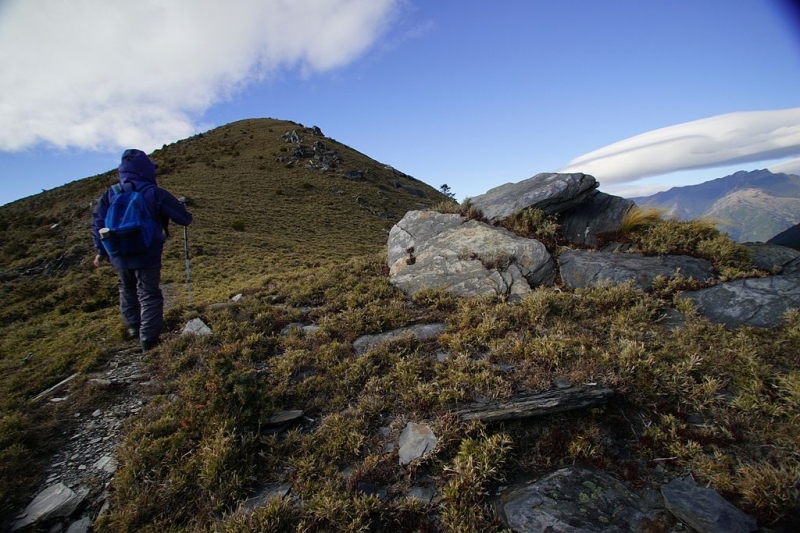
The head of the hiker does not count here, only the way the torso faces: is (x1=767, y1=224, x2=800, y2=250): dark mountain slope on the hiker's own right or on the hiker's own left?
on the hiker's own right

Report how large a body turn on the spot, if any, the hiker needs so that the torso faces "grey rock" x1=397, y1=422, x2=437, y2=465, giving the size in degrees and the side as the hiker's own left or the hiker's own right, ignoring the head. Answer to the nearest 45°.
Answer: approximately 180°

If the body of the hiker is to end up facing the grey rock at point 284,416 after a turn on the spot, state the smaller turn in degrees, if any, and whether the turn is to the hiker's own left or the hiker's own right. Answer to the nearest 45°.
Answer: approximately 180°

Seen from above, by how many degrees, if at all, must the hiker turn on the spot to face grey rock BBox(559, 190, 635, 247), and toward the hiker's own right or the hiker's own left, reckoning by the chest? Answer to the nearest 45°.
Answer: approximately 90° to the hiker's own right

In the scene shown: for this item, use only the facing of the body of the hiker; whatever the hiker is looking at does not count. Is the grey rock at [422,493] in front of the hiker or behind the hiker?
behind

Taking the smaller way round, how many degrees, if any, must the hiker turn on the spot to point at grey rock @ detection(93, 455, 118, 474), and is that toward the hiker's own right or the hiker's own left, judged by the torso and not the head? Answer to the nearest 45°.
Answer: approximately 180°

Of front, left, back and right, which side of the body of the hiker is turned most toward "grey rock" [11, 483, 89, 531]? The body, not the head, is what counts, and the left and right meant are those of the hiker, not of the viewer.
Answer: back

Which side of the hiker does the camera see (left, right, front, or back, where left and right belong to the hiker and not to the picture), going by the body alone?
back

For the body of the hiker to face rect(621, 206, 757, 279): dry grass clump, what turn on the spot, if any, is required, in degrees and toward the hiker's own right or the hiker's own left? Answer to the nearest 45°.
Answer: approximately 135° to the hiker's own right

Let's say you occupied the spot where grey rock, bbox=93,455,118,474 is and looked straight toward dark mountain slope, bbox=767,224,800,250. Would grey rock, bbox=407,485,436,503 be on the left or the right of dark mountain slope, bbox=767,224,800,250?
right

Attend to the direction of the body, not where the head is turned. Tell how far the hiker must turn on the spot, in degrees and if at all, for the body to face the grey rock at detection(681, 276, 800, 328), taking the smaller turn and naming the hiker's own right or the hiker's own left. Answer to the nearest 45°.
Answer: approximately 135° to the hiker's own right

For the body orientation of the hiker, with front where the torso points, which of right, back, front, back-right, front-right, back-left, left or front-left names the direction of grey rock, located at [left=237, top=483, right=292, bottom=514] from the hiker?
back
